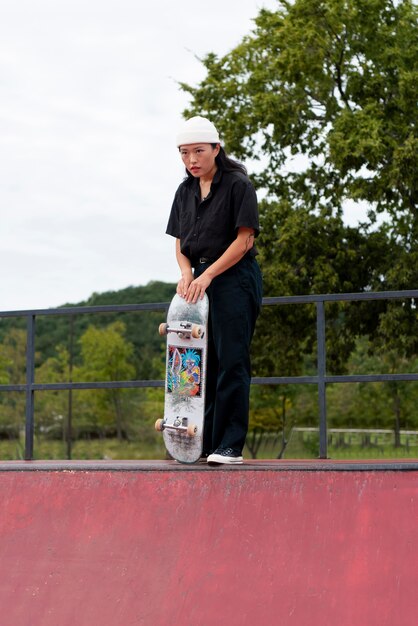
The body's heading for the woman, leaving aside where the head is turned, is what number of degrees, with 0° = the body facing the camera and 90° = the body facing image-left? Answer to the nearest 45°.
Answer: approximately 45°

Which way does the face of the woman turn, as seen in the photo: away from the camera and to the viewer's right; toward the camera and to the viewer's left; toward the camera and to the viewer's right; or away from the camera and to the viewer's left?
toward the camera and to the viewer's left

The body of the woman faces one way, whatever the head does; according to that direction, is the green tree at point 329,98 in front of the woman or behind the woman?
behind
